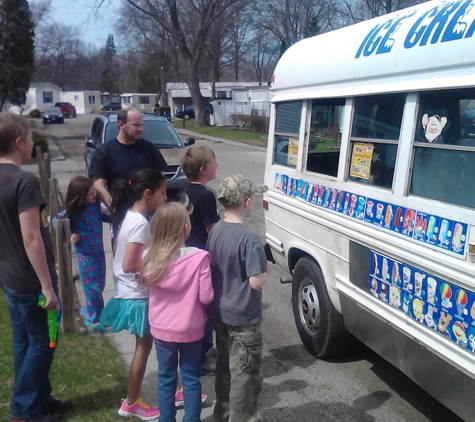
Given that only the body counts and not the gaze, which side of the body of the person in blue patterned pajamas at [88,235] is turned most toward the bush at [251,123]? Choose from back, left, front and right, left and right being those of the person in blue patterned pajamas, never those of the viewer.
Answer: left

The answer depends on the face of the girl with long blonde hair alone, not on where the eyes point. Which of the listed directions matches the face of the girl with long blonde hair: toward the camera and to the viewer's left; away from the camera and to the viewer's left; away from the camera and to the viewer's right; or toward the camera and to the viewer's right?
away from the camera and to the viewer's right

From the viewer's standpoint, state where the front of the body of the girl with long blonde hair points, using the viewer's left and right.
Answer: facing away from the viewer and to the right of the viewer

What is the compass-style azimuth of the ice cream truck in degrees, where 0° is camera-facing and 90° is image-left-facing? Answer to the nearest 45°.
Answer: approximately 315°

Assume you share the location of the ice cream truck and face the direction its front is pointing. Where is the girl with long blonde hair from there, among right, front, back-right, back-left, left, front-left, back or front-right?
right

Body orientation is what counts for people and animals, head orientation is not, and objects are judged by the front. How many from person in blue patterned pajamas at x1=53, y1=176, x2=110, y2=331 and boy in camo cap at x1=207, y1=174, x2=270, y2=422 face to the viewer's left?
0

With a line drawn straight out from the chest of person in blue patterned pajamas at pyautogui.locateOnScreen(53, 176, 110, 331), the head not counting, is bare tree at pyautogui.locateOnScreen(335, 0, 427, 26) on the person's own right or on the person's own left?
on the person's own left

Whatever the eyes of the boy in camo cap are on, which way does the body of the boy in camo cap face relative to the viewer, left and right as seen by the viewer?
facing away from the viewer and to the right of the viewer

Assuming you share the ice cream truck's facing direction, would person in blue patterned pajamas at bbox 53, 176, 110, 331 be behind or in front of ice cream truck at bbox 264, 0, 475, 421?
behind

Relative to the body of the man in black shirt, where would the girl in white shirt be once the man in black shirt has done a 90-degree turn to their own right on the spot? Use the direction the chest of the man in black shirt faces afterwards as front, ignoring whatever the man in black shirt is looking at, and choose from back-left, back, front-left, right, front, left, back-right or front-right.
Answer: front-left

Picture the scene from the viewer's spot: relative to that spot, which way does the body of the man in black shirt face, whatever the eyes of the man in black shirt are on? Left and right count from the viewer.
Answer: facing the viewer and to the right of the viewer

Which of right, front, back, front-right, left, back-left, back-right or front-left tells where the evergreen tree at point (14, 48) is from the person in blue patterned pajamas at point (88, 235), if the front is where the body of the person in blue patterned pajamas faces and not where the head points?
back-left

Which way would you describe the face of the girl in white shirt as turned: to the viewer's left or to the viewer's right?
to the viewer's right

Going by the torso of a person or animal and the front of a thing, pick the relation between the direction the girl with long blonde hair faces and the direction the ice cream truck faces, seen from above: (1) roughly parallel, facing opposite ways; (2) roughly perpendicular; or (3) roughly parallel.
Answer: roughly perpendicular
